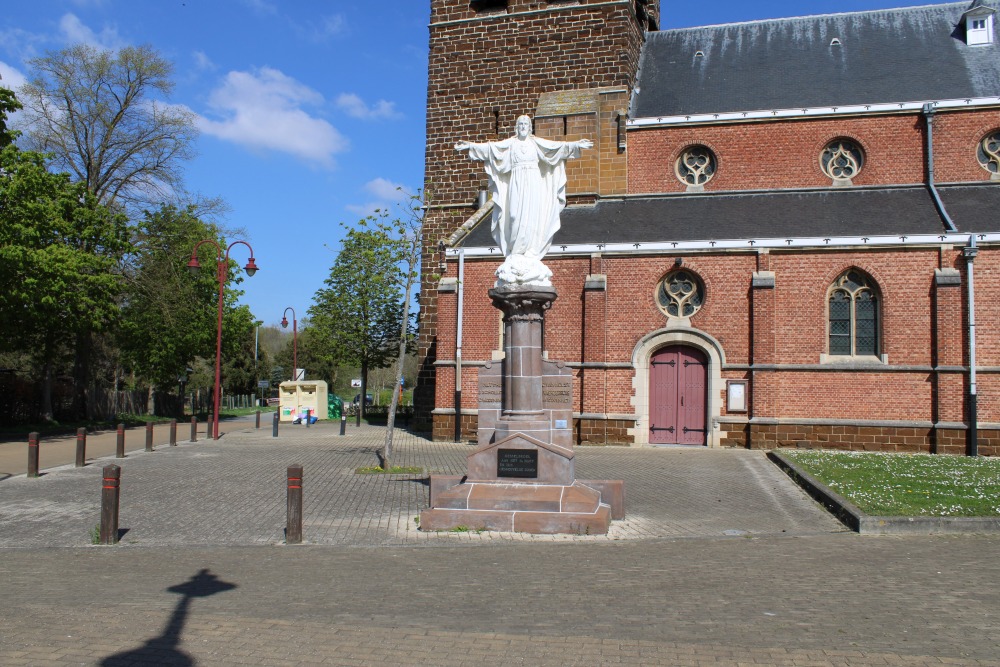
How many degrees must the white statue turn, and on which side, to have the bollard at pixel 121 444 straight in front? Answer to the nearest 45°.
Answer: approximately 135° to its right

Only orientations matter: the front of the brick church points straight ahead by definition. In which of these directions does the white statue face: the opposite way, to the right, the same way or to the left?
the same way

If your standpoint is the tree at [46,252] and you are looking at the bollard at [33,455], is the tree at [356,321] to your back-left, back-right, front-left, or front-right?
back-left

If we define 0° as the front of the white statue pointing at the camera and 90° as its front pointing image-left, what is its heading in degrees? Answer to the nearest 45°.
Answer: approximately 0°

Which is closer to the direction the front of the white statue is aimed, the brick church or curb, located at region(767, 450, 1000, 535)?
the curb

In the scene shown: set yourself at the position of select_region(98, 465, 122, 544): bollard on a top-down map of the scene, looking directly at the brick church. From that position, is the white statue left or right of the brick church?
right

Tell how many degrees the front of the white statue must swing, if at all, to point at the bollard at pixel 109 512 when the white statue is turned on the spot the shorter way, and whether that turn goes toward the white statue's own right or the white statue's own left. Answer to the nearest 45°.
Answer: approximately 90° to the white statue's own right

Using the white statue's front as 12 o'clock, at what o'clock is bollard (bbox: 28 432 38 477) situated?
The bollard is roughly at 4 o'clock from the white statue.
